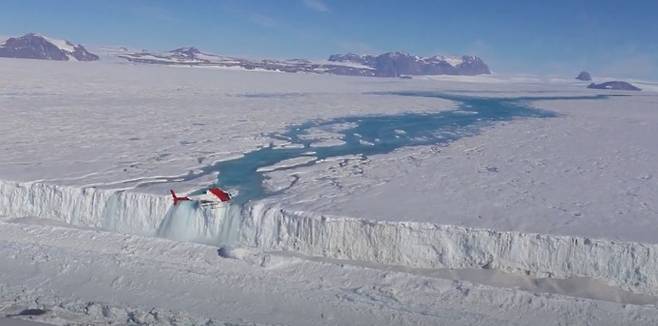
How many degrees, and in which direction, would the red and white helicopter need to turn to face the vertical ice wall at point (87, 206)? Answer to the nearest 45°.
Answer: approximately 180°

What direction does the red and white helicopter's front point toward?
to the viewer's right
